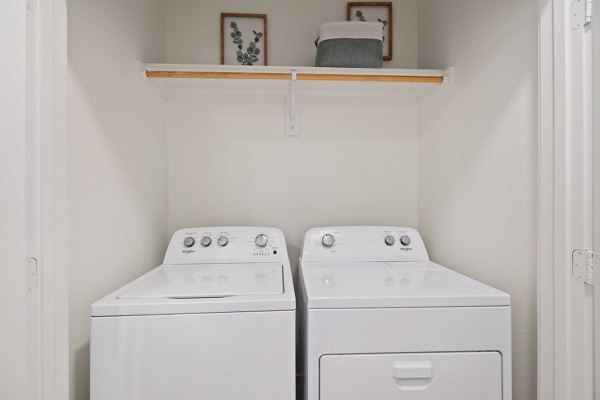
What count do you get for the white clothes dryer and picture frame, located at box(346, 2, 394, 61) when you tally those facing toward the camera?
2

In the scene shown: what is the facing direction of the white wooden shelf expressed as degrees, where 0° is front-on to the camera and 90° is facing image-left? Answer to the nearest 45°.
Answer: approximately 0°
